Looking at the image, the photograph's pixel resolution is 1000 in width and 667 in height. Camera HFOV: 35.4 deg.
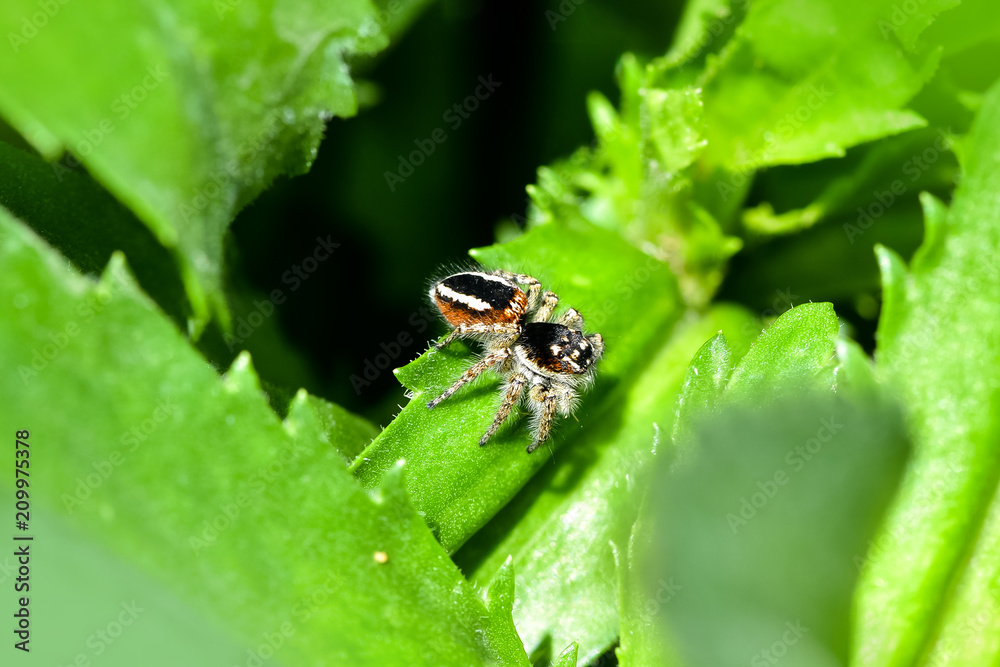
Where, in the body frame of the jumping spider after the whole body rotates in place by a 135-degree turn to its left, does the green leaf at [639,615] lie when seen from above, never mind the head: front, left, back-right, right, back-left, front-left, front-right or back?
back

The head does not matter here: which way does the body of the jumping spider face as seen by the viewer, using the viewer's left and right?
facing the viewer and to the right of the viewer
